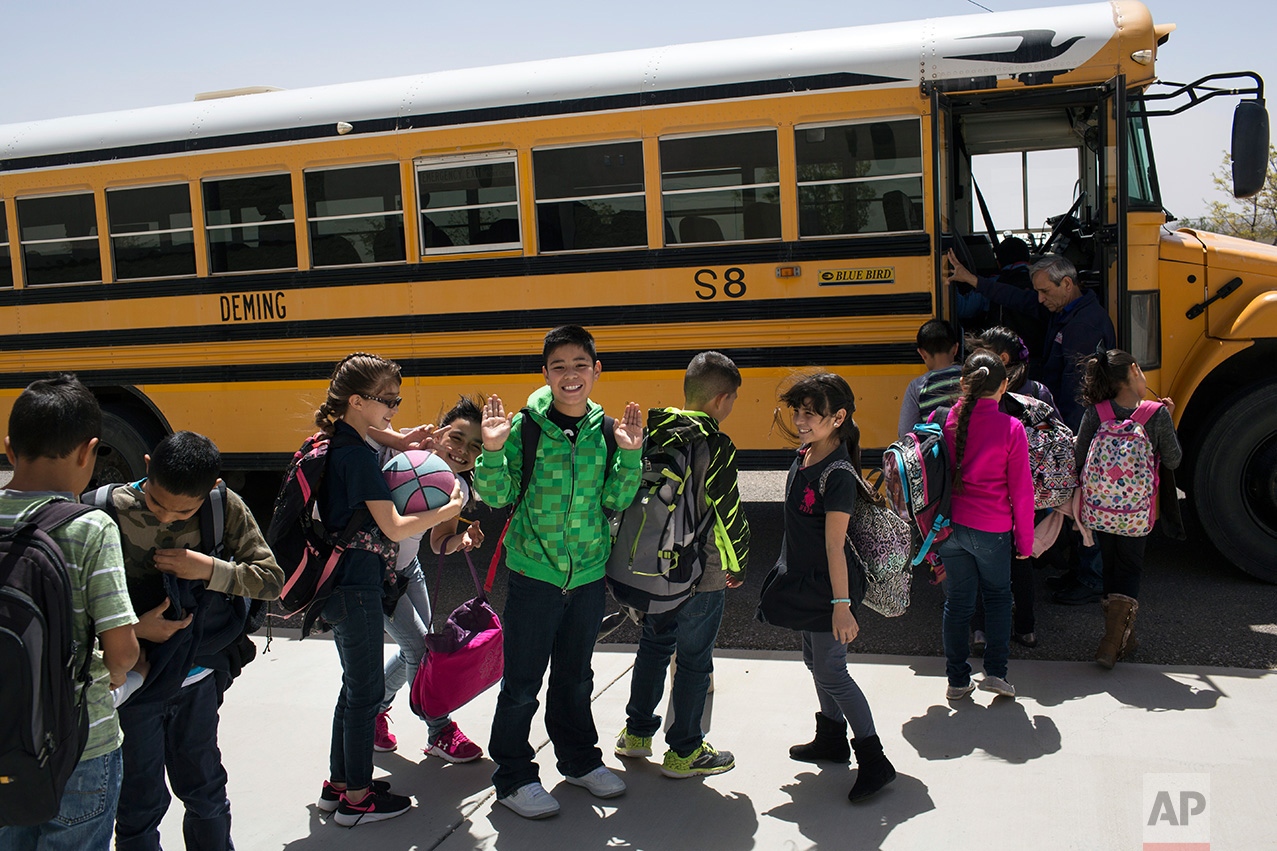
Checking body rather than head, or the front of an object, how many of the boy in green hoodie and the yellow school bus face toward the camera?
1

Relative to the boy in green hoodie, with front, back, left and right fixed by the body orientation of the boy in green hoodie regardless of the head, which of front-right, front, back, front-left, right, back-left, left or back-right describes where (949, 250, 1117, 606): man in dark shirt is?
back-left

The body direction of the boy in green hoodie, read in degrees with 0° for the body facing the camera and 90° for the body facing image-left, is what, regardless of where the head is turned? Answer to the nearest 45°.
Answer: approximately 0°

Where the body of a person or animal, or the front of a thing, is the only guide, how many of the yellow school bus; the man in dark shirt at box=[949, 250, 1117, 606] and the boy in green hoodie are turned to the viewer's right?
1

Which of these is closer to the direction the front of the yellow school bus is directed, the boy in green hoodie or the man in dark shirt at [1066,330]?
the man in dark shirt

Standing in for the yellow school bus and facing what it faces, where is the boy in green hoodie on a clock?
The boy in green hoodie is roughly at 3 o'clock from the yellow school bus.

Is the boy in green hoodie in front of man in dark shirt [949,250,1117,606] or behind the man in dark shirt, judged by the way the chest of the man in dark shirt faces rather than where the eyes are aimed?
in front

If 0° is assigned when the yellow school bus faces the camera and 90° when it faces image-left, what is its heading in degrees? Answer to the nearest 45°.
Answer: approximately 270°

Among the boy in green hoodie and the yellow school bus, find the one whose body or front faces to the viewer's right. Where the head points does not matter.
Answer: the yellow school bus

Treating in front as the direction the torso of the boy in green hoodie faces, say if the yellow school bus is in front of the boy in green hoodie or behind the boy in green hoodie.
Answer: behind

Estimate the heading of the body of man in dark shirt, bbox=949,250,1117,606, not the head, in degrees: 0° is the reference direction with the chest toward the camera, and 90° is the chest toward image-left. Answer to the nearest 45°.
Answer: approximately 45°
